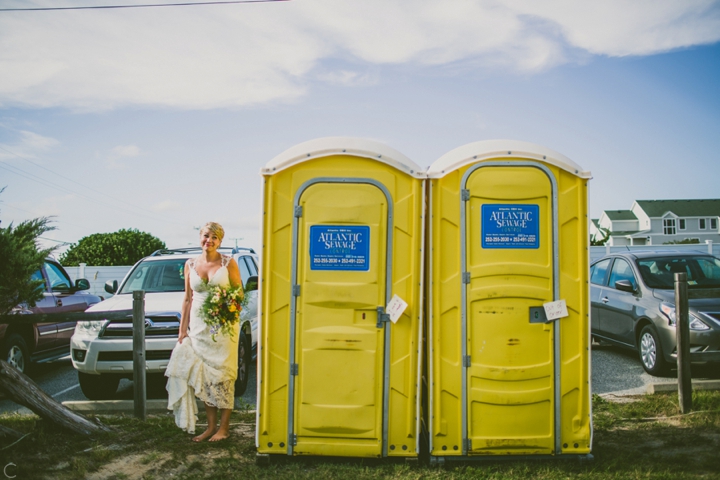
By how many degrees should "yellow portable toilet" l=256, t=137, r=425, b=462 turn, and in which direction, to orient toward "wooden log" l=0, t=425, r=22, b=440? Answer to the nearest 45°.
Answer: approximately 90° to its right

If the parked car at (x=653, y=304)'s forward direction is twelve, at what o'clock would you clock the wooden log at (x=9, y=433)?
The wooden log is roughly at 3 o'clock from the parked car.

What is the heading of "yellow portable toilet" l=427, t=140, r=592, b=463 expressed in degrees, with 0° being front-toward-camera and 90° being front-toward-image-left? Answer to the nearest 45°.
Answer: approximately 0°

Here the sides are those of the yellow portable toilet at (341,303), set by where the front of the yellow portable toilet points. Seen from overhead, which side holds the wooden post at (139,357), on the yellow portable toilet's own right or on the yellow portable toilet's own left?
on the yellow portable toilet's own right

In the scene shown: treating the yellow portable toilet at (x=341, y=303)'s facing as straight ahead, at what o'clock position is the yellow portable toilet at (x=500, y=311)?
the yellow portable toilet at (x=500, y=311) is roughly at 9 o'clock from the yellow portable toilet at (x=341, y=303).

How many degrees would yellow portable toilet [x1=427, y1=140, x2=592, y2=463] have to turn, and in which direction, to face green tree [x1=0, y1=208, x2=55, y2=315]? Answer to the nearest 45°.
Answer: approximately 90° to its right

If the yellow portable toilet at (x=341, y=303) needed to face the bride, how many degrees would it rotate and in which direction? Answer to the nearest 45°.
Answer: approximately 135° to its right

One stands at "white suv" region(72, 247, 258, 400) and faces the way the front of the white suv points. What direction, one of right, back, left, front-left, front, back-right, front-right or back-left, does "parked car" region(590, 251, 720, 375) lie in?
back-left

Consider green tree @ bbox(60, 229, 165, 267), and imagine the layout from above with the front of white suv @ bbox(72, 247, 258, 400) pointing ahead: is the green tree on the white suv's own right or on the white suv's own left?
on the white suv's own right

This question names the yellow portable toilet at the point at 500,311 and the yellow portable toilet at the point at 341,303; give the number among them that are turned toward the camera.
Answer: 2

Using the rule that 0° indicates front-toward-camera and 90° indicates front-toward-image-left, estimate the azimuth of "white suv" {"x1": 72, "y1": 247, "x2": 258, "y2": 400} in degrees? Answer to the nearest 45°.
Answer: approximately 45°

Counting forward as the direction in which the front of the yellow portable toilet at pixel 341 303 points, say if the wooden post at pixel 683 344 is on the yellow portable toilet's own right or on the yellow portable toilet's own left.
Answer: on the yellow portable toilet's own left

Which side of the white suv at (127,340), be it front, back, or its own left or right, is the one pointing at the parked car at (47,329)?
right
